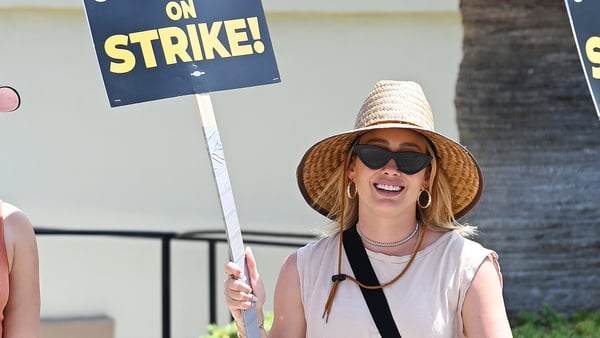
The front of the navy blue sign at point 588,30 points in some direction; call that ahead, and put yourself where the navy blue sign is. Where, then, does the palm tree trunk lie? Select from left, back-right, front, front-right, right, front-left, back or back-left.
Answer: back

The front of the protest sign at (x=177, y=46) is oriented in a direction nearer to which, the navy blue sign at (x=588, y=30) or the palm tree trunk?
the navy blue sign

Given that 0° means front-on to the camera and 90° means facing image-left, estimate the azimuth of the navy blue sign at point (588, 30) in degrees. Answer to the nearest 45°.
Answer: approximately 0°

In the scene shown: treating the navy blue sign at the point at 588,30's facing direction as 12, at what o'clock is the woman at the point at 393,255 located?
The woman is roughly at 2 o'clock from the navy blue sign.

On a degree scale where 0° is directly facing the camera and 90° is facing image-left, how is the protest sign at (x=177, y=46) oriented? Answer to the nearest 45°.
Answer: approximately 0°

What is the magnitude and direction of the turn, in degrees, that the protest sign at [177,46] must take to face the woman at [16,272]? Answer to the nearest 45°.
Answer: approximately 90° to its right

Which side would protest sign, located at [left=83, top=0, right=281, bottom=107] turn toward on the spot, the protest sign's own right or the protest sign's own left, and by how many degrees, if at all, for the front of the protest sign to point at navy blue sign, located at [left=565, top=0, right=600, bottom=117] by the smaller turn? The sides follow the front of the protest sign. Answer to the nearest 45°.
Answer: approximately 90° to the protest sign's own left
